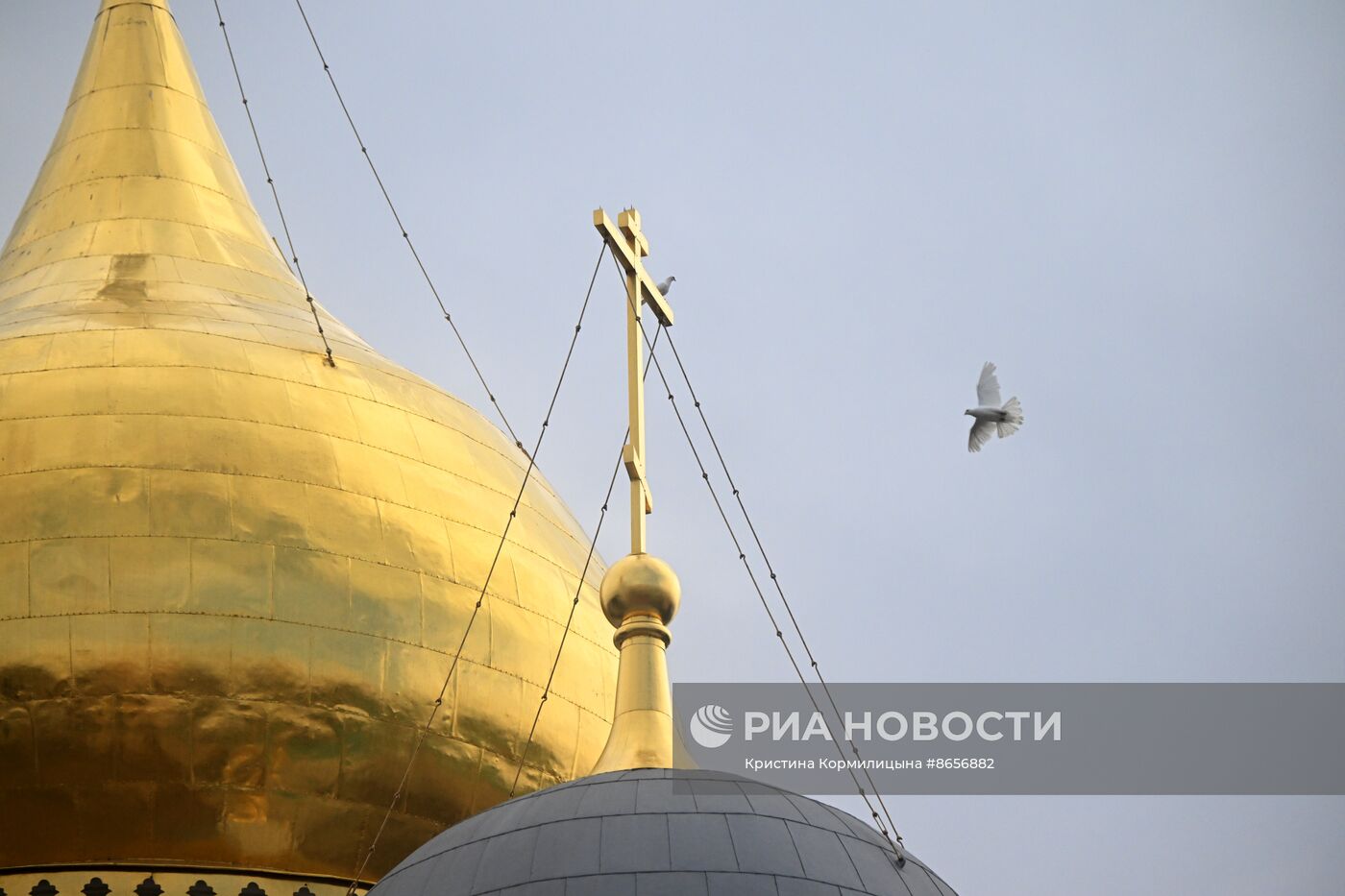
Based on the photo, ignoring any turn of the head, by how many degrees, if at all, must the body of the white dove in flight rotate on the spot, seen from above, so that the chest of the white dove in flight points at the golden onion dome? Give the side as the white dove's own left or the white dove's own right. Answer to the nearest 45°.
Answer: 0° — it already faces it

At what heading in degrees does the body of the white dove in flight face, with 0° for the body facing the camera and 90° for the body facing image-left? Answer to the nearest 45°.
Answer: approximately 90°
